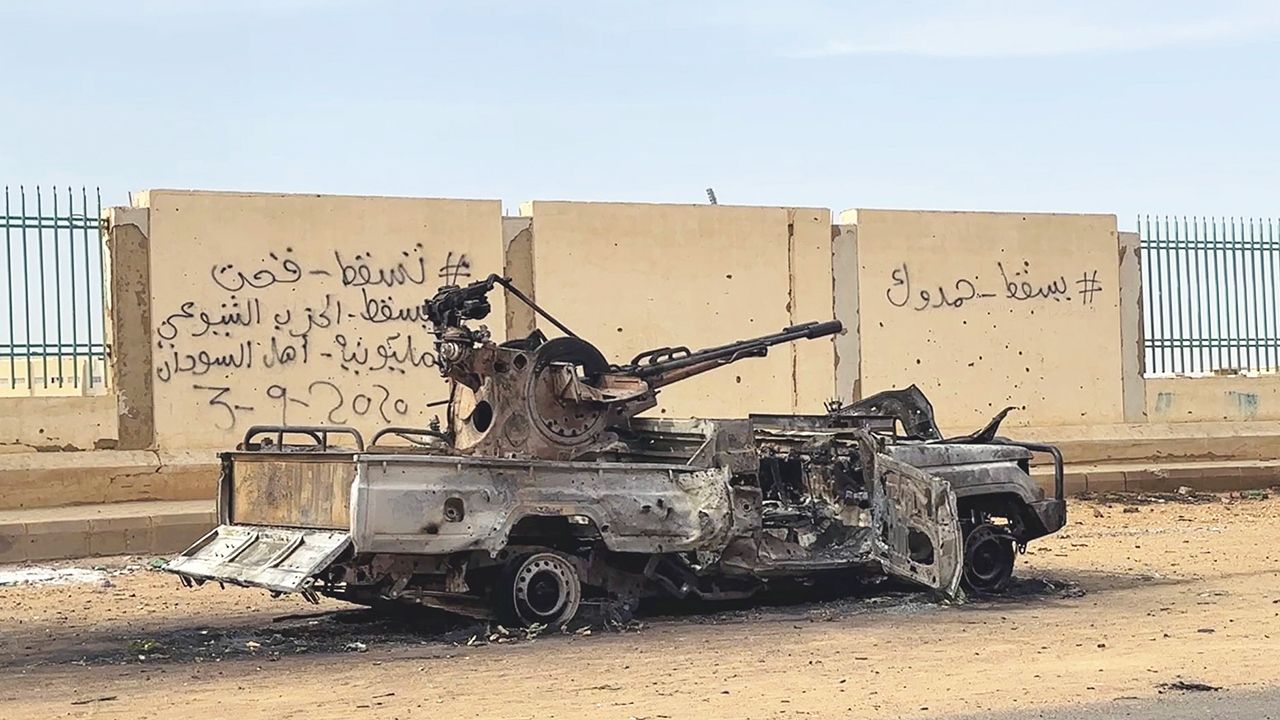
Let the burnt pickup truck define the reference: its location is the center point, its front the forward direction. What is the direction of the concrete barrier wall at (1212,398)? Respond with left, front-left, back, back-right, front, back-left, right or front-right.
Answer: front

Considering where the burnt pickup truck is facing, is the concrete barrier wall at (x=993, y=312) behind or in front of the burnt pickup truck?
in front

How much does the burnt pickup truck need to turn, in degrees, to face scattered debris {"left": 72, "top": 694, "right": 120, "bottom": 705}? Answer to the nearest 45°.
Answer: approximately 180°

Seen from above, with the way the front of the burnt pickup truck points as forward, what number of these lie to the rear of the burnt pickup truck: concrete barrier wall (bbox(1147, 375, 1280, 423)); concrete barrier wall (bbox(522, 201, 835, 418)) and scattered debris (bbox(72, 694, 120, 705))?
1

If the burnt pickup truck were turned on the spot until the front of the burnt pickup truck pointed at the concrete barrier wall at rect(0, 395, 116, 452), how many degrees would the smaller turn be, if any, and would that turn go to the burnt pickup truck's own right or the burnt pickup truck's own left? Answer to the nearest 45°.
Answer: approximately 90° to the burnt pickup truck's own left

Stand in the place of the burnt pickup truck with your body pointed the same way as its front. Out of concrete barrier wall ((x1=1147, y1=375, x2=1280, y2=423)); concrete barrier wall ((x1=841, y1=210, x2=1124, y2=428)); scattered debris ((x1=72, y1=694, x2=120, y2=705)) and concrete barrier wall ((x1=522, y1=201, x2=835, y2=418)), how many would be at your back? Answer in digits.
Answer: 1

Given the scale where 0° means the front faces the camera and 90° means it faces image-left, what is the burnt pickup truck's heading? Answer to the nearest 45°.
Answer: approximately 225°

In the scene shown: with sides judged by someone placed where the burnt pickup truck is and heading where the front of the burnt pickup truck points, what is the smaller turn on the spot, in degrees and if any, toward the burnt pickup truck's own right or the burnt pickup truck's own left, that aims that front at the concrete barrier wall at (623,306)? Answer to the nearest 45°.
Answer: approximately 45° to the burnt pickup truck's own left

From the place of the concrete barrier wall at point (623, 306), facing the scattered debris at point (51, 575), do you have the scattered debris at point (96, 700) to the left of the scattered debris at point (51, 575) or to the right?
left

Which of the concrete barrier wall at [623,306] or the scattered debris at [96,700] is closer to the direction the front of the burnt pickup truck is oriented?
the concrete barrier wall

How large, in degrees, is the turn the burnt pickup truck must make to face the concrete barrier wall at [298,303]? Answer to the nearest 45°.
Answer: approximately 90° to its left
